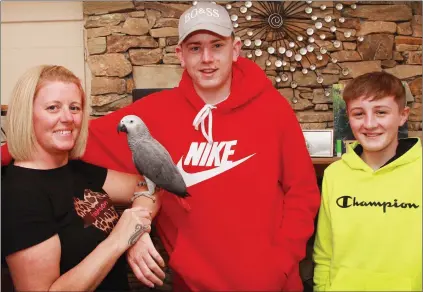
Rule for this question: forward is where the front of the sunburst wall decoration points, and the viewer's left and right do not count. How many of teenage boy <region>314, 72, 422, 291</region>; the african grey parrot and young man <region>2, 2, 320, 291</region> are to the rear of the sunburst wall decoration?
0

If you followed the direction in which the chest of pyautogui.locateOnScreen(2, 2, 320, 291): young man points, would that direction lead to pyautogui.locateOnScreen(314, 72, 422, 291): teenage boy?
no

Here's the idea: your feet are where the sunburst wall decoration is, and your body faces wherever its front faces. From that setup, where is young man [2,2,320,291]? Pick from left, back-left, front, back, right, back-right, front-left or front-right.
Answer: front

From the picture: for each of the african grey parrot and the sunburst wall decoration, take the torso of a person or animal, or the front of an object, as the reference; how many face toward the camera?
1

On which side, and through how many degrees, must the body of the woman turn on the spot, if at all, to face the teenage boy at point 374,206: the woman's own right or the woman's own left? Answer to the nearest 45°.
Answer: approximately 45° to the woman's own left

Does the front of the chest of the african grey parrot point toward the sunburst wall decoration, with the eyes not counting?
no

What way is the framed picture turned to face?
toward the camera

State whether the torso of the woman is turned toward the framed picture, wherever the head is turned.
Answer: no

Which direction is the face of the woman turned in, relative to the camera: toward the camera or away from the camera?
toward the camera

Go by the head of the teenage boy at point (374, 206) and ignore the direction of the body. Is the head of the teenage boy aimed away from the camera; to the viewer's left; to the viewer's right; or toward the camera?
toward the camera

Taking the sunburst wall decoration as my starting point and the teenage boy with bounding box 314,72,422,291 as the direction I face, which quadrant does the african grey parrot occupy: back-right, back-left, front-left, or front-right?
front-right

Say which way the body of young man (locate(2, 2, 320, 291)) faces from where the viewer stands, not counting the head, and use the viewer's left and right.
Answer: facing the viewer

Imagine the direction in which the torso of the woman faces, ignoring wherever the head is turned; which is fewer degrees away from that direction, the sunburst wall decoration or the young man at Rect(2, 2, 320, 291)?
the young man

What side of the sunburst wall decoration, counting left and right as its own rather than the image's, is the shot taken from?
front

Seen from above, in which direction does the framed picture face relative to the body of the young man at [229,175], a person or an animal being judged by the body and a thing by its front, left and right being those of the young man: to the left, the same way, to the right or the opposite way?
the same way

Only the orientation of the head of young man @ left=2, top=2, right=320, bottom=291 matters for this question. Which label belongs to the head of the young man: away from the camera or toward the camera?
toward the camera

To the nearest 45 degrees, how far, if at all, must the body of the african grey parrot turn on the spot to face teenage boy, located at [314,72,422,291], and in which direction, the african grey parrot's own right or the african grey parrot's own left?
approximately 180°

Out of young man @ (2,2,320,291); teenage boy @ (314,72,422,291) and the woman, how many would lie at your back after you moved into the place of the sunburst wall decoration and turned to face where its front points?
0

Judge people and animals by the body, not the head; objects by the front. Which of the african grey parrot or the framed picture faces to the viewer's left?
the african grey parrot

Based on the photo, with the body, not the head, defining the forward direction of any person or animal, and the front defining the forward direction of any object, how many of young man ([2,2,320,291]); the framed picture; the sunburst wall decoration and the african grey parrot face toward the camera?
3
